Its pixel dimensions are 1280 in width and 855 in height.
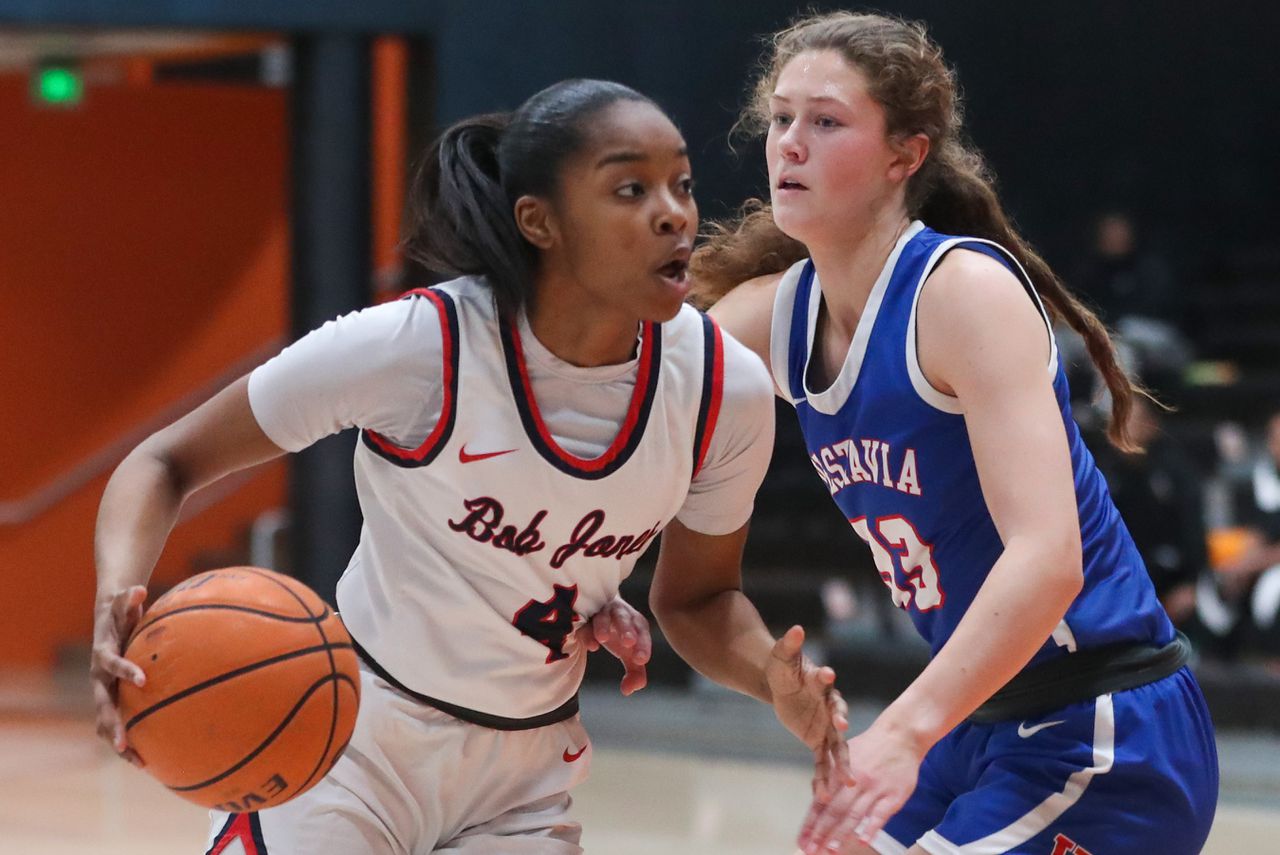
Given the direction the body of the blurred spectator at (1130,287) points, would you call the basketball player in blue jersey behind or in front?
in front

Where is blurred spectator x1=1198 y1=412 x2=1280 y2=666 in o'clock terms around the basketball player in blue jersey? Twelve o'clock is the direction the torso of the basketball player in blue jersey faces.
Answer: The blurred spectator is roughly at 5 o'clock from the basketball player in blue jersey.

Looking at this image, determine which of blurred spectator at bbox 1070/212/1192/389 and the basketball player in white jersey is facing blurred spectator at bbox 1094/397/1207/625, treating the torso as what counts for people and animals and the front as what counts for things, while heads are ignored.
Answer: blurred spectator at bbox 1070/212/1192/389

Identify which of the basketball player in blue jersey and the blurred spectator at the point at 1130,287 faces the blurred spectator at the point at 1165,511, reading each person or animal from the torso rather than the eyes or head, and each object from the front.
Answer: the blurred spectator at the point at 1130,287

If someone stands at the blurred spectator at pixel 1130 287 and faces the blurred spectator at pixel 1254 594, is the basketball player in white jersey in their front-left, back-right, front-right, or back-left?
front-right

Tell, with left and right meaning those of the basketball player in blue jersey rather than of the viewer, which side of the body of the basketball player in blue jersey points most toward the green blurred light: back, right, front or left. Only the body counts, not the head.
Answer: right

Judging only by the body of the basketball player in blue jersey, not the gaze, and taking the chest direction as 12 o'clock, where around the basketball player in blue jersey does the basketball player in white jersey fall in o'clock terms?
The basketball player in white jersey is roughly at 1 o'clock from the basketball player in blue jersey.

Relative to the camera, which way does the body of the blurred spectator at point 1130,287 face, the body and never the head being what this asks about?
toward the camera

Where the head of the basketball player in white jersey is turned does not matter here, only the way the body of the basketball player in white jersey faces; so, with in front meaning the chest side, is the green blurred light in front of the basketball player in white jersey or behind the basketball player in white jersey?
behind
